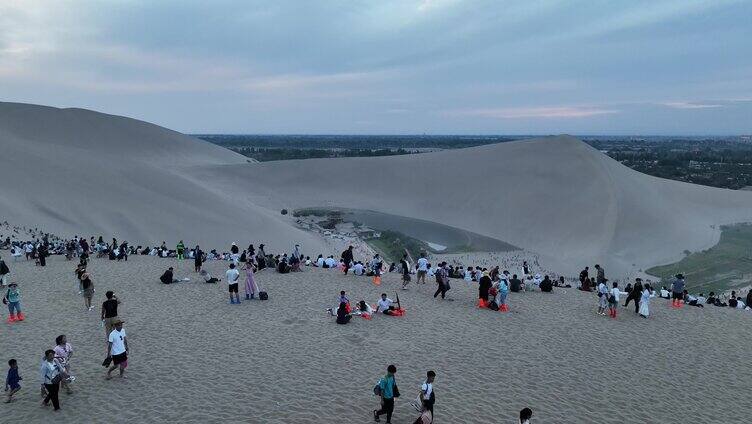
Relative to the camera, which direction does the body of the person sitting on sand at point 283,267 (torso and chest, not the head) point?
away from the camera

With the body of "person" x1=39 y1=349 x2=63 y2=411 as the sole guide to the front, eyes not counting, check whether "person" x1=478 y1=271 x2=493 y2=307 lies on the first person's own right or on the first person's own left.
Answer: on the first person's own left

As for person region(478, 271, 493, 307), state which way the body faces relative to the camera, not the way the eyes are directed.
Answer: away from the camera

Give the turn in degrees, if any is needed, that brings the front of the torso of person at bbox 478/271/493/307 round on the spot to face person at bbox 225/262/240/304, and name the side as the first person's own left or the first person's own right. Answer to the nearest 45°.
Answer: approximately 90° to the first person's own left

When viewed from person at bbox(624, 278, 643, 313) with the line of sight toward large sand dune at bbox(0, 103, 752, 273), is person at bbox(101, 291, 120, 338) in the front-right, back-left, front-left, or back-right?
back-left

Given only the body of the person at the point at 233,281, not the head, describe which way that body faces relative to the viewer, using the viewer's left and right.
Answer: facing away from the viewer

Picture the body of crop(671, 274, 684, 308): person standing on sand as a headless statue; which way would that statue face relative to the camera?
away from the camera

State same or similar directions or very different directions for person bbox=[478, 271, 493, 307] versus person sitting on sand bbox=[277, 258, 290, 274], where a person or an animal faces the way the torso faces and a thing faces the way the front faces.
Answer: same or similar directions

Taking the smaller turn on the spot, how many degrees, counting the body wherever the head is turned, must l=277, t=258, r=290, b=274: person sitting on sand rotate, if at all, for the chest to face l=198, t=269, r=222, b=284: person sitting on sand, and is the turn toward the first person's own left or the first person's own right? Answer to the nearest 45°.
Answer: approximately 135° to the first person's own left
